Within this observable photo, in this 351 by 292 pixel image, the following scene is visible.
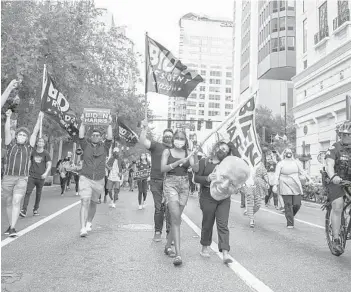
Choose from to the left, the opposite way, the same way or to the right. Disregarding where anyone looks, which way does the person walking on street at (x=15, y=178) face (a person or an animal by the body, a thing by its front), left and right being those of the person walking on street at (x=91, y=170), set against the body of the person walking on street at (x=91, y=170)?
the same way

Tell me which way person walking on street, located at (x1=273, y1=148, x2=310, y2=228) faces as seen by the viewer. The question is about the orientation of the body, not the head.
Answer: toward the camera

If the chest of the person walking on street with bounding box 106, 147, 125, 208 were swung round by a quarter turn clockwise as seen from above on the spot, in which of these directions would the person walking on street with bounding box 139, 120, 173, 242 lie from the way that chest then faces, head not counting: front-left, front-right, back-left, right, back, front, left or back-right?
left

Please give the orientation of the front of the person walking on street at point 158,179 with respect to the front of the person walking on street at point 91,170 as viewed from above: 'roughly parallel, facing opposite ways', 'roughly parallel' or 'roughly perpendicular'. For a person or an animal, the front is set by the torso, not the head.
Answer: roughly parallel

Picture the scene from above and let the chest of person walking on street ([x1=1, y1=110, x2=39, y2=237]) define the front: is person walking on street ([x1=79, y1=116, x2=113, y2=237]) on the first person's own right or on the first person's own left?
on the first person's own left

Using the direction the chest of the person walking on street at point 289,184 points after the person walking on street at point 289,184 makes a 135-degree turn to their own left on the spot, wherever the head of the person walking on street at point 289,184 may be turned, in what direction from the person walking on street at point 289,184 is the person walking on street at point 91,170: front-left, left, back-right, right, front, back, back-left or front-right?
back

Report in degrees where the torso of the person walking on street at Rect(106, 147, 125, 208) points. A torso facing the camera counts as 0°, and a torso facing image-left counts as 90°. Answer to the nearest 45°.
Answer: approximately 0°

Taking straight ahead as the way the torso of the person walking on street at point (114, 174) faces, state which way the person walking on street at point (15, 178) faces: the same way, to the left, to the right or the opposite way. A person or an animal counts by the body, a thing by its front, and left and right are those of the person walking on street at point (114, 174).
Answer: the same way

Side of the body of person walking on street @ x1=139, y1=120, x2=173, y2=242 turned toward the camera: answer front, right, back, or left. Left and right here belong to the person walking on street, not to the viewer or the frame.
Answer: front

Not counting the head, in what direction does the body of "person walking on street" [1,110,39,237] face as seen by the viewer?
toward the camera

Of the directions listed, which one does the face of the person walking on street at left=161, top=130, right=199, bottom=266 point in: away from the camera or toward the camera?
toward the camera
